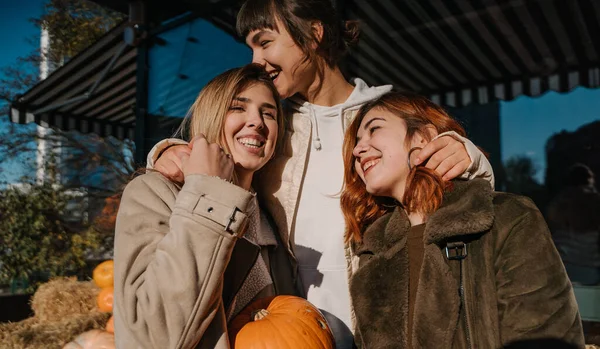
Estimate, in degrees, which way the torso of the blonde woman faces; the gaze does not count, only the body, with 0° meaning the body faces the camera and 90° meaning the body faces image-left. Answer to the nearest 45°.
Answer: approximately 315°

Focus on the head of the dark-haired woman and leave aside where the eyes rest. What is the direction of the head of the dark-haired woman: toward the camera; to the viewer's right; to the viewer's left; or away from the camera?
to the viewer's left

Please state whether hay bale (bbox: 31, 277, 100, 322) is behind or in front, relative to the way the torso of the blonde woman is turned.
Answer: behind

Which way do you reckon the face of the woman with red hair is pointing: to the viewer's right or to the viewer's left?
to the viewer's left

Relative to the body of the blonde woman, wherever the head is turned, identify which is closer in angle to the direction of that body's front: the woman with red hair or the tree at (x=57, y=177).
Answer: the woman with red hair

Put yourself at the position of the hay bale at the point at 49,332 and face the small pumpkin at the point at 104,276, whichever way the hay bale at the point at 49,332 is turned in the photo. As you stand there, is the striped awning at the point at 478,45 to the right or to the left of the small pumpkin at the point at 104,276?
right

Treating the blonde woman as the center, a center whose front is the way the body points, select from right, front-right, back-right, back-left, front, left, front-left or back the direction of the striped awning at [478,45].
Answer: left

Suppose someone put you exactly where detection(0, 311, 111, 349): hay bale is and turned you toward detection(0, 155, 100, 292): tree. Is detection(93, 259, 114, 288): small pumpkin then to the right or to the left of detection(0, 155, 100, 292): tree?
right

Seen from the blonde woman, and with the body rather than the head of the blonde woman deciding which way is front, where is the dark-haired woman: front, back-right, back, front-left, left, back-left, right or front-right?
left
